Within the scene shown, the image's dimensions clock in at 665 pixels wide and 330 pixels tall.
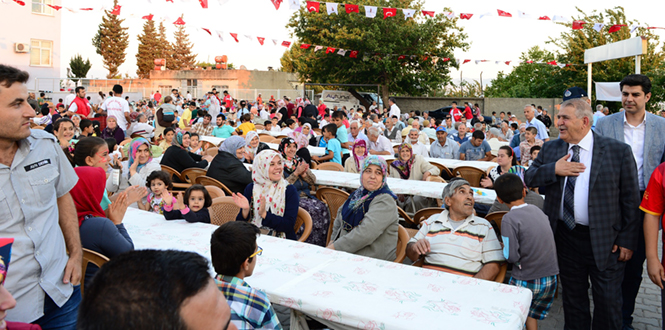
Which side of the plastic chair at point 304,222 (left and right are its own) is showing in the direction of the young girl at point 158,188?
right

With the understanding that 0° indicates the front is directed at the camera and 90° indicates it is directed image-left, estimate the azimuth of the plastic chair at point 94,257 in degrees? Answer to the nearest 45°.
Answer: approximately 225°

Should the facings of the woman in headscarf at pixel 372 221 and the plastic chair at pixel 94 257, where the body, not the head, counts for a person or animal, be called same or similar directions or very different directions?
very different directions
